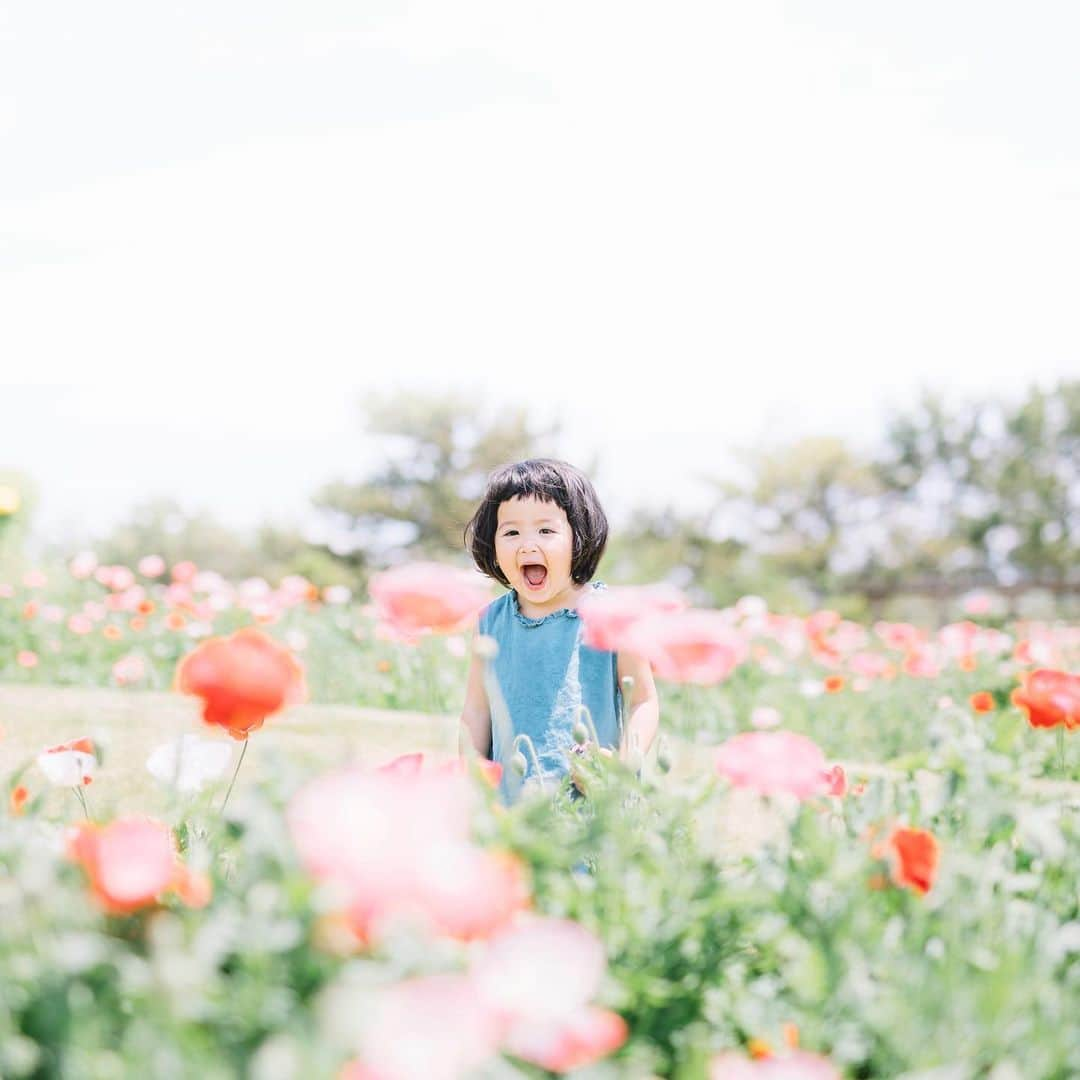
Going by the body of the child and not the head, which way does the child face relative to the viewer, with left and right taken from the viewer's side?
facing the viewer

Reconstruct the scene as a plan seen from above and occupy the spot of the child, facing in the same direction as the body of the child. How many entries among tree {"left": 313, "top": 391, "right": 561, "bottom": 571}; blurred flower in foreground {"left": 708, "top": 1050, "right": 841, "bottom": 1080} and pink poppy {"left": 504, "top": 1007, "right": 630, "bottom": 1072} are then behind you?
1

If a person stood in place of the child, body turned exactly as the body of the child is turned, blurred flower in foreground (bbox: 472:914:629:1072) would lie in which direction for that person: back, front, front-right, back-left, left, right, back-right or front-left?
front

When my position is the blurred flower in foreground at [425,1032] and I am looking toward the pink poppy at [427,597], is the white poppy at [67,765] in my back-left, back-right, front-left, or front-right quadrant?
front-left

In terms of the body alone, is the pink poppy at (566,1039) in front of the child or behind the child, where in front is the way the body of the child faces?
in front

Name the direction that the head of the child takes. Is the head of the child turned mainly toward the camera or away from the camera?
toward the camera

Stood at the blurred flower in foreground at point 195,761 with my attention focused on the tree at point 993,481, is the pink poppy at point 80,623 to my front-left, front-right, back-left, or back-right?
front-left

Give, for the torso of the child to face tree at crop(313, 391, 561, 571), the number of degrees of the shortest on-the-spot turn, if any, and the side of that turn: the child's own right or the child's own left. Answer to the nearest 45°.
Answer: approximately 180°

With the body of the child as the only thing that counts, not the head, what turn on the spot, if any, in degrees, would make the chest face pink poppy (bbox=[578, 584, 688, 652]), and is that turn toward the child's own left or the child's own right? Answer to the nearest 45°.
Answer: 0° — they already face it

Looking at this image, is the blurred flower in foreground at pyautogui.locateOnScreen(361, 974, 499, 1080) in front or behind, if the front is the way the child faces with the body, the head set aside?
in front

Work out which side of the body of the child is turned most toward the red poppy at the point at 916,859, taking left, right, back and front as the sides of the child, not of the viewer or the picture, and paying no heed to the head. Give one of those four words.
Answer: front

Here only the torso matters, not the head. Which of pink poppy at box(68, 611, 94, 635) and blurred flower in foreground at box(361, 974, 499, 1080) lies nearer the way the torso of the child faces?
the blurred flower in foreground
